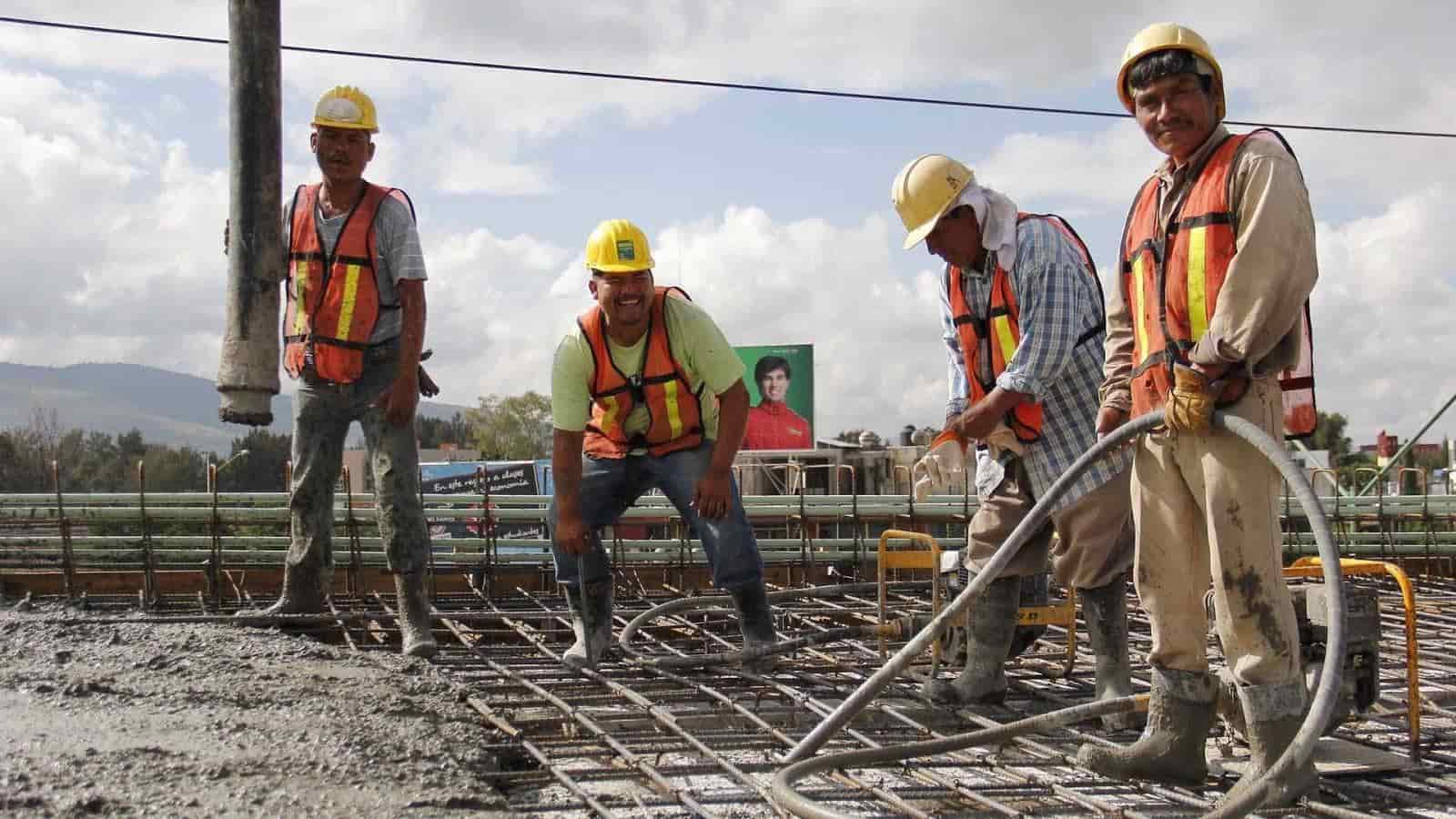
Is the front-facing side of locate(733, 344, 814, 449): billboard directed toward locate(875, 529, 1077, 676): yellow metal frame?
yes

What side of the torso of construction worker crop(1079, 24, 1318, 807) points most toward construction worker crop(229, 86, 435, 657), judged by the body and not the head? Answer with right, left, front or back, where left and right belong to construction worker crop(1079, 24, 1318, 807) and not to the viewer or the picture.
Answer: right

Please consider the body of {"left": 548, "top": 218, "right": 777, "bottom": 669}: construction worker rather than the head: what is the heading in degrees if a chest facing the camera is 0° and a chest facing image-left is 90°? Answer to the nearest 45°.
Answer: approximately 0°

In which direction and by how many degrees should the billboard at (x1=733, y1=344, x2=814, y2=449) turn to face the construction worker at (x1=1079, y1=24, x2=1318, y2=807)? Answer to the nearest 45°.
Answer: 0° — it already faces them

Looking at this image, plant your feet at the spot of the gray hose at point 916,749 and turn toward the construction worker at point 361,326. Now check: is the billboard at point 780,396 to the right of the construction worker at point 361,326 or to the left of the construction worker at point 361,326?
right

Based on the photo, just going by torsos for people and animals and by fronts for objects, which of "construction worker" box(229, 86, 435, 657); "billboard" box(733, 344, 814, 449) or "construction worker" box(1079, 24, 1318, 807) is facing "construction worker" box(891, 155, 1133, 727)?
the billboard

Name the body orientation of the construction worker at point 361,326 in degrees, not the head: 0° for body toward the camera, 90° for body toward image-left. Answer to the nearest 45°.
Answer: approximately 45°
